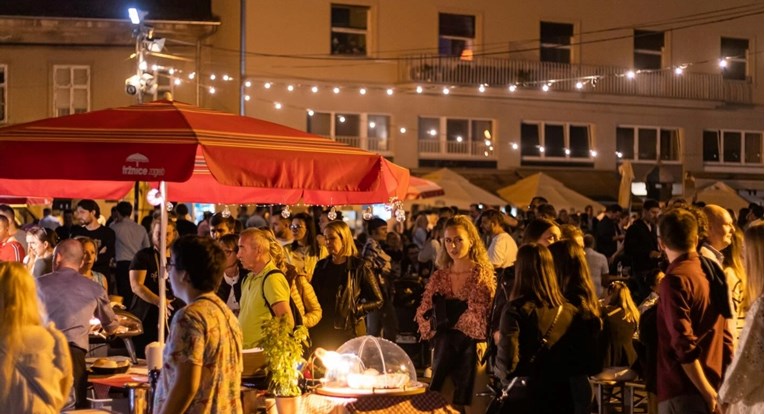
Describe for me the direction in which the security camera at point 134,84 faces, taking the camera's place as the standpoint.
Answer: facing the viewer and to the left of the viewer

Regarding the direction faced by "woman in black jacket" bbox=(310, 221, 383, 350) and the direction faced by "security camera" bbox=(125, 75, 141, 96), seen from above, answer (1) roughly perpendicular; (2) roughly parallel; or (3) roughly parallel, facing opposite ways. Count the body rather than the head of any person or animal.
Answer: roughly parallel

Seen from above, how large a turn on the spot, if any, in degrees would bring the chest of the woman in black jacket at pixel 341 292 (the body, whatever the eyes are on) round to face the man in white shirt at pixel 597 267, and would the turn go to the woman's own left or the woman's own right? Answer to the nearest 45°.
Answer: approximately 180°

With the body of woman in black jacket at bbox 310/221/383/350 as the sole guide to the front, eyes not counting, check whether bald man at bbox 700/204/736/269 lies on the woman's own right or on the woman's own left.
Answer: on the woman's own left

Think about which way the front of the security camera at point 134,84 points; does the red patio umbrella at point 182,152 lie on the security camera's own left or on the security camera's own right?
on the security camera's own left

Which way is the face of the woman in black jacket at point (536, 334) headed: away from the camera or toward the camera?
away from the camera

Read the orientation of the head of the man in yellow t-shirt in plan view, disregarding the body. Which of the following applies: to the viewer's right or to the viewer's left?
to the viewer's left

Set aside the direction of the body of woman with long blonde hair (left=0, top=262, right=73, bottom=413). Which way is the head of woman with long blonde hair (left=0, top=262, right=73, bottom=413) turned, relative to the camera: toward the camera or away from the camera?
away from the camera

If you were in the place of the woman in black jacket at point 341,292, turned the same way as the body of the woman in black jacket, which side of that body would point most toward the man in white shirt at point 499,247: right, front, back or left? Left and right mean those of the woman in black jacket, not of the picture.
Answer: back

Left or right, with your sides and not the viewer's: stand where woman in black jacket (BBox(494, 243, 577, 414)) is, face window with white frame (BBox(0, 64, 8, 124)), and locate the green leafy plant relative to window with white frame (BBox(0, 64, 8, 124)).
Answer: left

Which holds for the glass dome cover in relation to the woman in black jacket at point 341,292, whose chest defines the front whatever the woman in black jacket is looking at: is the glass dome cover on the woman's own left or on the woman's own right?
on the woman's own left

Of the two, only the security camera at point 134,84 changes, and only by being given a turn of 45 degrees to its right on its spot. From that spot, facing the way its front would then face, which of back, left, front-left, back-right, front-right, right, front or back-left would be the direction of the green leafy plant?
left

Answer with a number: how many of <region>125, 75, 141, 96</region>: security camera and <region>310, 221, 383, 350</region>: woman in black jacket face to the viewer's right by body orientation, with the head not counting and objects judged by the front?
0
